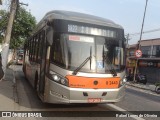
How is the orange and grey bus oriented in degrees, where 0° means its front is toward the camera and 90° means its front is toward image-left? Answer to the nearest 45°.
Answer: approximately 315°
